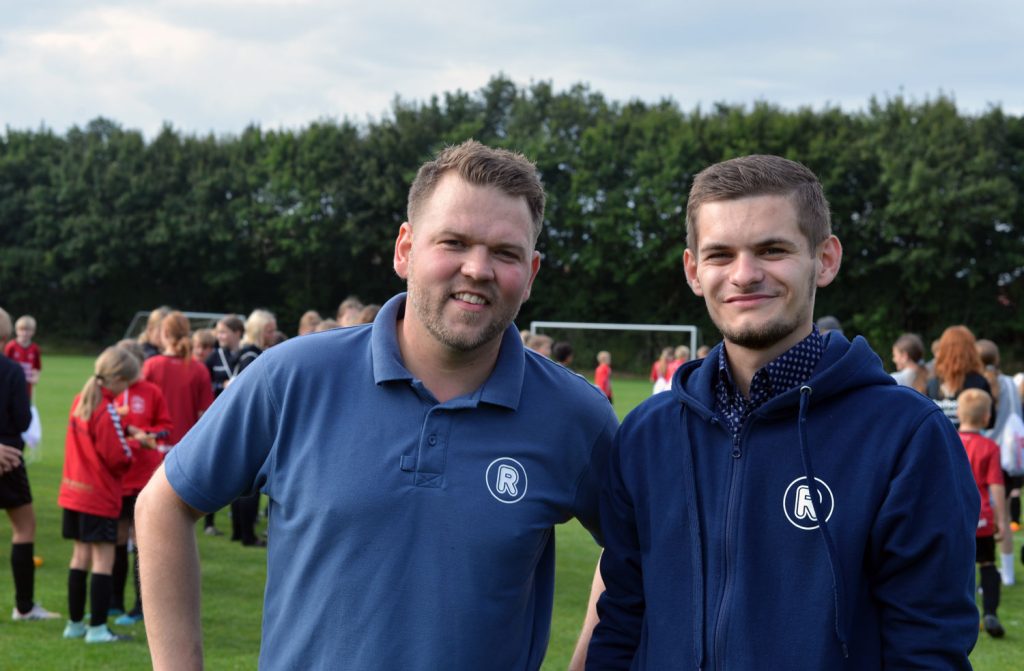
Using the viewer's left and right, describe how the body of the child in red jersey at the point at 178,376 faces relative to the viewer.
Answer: facing away from the viewer

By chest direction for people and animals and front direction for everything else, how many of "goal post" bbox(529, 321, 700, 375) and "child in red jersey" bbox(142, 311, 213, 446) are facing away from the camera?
1

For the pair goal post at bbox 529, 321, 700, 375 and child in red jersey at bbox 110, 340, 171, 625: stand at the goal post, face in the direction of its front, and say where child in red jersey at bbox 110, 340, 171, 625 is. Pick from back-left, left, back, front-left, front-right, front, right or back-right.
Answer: front

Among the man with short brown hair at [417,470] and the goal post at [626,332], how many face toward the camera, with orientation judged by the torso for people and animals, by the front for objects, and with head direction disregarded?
2

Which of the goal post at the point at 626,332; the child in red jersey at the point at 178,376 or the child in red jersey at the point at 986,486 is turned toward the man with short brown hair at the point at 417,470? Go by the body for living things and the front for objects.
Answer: the goal post

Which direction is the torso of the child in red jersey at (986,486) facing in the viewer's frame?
away from the camera

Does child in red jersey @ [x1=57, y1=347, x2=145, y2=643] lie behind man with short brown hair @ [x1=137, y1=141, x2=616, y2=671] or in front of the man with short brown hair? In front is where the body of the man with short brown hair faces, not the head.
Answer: behind

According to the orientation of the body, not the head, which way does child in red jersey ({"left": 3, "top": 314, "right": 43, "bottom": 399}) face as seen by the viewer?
toward the camera

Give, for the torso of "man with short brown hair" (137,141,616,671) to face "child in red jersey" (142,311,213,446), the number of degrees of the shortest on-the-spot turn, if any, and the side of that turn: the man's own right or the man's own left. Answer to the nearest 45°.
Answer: approximately 180°

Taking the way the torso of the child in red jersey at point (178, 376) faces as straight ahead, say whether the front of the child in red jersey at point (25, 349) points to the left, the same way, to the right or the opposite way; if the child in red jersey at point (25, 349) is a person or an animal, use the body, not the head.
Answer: the opposite way

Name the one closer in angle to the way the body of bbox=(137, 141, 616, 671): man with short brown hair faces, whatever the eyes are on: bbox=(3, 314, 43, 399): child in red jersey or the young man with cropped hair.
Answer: the young man with cropped hair

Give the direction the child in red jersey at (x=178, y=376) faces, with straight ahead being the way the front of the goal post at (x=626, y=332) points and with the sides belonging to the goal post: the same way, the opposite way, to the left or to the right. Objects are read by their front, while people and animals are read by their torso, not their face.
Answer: the opposite way

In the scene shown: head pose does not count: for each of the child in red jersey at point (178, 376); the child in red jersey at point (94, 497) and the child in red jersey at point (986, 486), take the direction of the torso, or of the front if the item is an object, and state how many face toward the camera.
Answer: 0

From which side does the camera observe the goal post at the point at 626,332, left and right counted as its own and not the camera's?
front

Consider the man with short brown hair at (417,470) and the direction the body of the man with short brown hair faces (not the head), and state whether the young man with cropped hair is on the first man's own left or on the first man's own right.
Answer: on the first man's own left

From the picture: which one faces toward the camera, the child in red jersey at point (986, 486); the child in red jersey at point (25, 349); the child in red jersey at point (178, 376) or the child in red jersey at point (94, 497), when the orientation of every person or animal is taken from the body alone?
the child in red jersey at point (25, 349)
